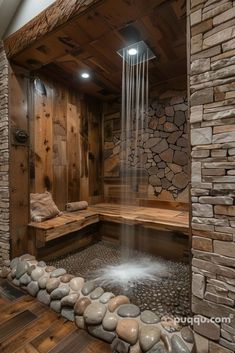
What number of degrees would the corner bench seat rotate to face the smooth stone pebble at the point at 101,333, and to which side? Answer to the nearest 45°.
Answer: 0° — it already faces it

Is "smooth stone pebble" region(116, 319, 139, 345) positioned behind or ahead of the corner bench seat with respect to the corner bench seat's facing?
ahead

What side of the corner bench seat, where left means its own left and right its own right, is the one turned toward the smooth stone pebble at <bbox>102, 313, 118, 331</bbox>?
front

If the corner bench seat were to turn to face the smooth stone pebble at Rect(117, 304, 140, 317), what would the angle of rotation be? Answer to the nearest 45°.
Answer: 0° — it already faces it

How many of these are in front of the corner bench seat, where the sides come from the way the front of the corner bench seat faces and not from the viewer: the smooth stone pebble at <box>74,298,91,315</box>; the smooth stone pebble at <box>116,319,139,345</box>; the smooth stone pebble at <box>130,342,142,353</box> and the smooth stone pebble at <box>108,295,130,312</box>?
4

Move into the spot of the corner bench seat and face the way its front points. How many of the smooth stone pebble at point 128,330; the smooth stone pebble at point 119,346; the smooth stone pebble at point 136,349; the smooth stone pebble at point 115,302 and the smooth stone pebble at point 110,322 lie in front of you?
5

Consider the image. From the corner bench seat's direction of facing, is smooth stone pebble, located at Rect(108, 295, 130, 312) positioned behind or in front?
in front

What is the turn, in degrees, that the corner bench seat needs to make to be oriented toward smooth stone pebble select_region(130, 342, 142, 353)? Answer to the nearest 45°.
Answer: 0° — it already faces it

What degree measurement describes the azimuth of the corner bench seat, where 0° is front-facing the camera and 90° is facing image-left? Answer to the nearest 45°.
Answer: approximately 0°

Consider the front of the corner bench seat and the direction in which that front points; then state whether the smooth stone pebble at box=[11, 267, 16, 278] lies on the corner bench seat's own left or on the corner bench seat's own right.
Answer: on the corner bench seat's own right
